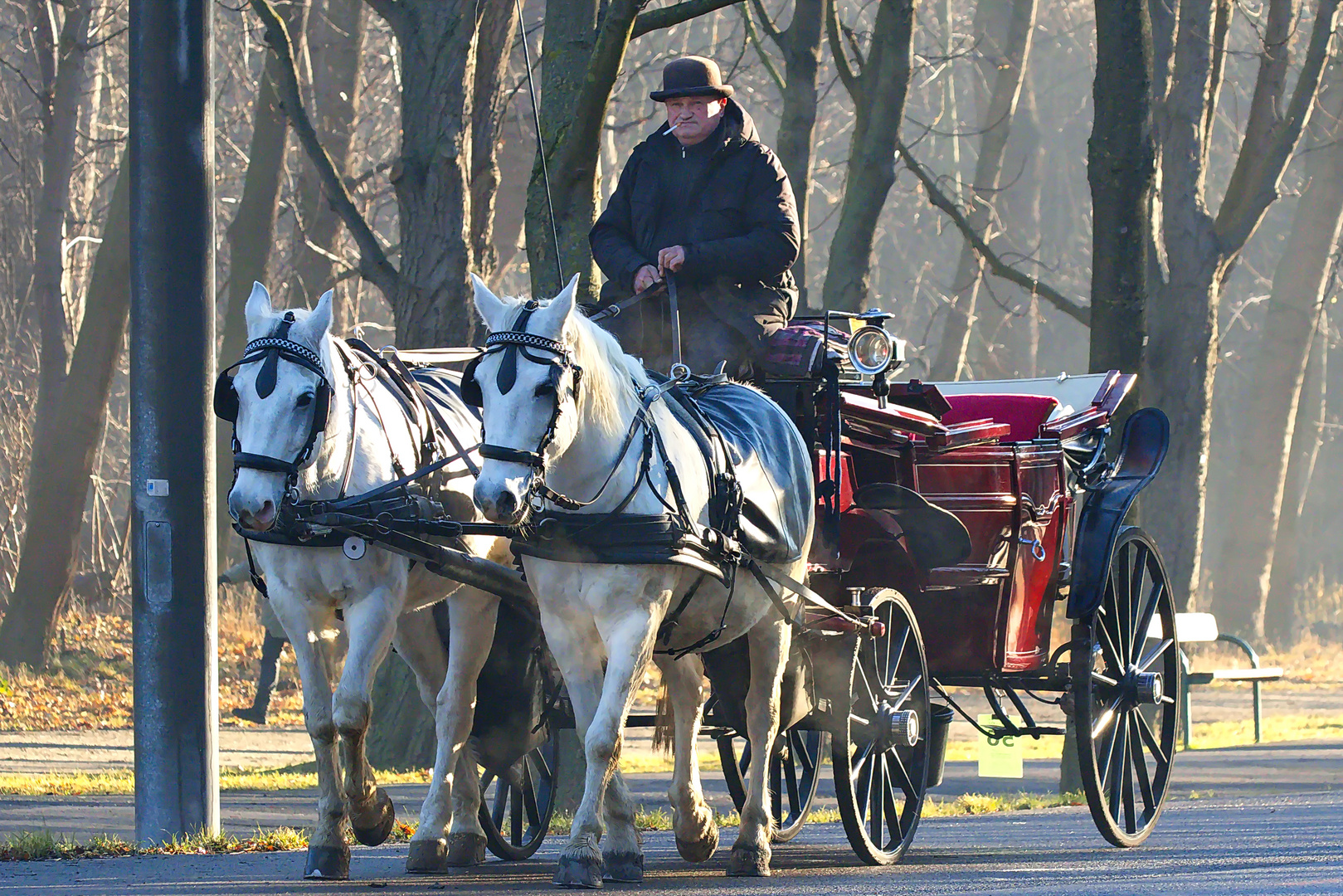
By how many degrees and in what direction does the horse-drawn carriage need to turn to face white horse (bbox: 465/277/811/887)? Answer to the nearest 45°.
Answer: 0° — it already faces it

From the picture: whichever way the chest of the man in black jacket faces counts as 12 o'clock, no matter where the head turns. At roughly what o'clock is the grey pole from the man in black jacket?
The grey pole is roughly at 2 o'clock from the man in black jacket.

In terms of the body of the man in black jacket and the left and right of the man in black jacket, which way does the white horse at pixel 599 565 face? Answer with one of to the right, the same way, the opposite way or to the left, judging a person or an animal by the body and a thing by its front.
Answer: the same way

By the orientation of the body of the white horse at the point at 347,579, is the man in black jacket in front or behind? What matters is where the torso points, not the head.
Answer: behind

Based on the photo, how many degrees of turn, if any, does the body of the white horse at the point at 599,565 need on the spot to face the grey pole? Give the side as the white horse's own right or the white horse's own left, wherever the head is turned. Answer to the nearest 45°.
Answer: approximately 90° to the white horse's own right

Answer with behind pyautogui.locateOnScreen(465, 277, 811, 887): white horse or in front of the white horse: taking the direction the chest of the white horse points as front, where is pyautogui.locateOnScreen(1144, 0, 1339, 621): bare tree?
behind

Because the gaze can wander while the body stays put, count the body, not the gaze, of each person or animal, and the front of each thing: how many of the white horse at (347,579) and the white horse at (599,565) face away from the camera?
0

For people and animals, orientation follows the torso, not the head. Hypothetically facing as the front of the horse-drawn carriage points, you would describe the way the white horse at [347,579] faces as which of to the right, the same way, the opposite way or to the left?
the same way

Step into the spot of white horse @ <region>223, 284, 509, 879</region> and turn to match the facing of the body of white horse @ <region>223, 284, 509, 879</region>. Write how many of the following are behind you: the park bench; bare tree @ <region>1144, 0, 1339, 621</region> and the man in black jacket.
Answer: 3

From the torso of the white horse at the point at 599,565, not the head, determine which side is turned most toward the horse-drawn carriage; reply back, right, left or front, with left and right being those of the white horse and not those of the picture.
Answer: back

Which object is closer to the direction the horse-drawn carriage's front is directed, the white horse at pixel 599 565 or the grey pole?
the white horse

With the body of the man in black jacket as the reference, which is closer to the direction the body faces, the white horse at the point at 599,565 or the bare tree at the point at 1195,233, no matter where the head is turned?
the white horse

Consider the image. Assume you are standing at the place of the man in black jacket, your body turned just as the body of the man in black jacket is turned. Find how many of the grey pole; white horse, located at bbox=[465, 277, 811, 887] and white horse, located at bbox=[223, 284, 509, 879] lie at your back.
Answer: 0

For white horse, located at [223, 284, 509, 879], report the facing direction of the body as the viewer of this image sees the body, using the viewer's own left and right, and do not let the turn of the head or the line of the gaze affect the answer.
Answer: facing the viewer and to the left of the viewer

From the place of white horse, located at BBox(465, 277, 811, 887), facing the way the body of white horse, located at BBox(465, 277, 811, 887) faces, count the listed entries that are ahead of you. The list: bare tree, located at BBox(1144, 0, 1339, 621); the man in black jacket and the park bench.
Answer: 0

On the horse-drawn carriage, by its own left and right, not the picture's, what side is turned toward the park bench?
back

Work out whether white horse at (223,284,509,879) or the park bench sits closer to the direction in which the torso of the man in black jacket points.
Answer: the white horse

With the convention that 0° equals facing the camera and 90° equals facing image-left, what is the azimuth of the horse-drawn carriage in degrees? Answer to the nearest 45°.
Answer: approximately 45°

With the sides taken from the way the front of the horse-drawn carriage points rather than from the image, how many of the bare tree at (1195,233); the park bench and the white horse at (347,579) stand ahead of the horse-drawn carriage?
1

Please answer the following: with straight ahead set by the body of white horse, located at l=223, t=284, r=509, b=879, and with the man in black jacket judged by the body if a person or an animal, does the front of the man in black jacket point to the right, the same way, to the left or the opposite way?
the same way
